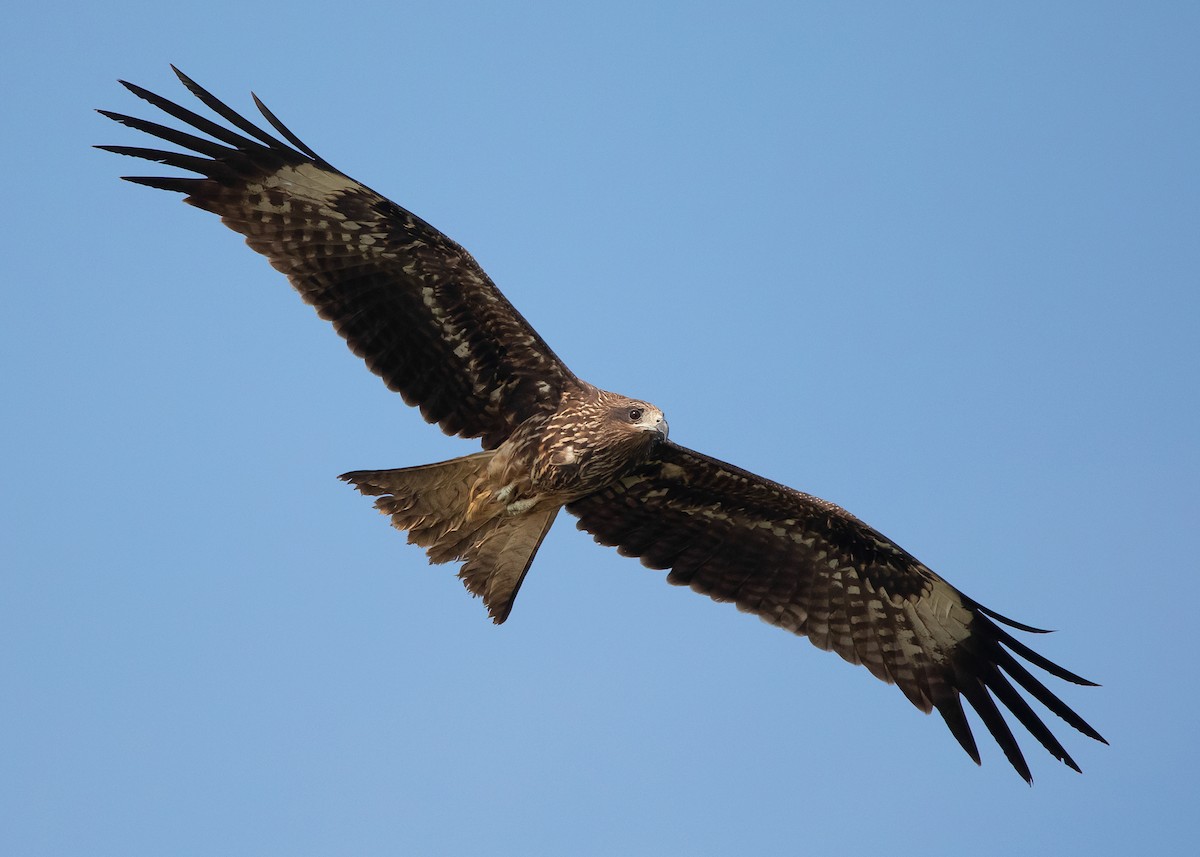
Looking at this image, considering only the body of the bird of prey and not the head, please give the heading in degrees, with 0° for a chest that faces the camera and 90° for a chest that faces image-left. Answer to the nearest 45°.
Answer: approximately 315°
